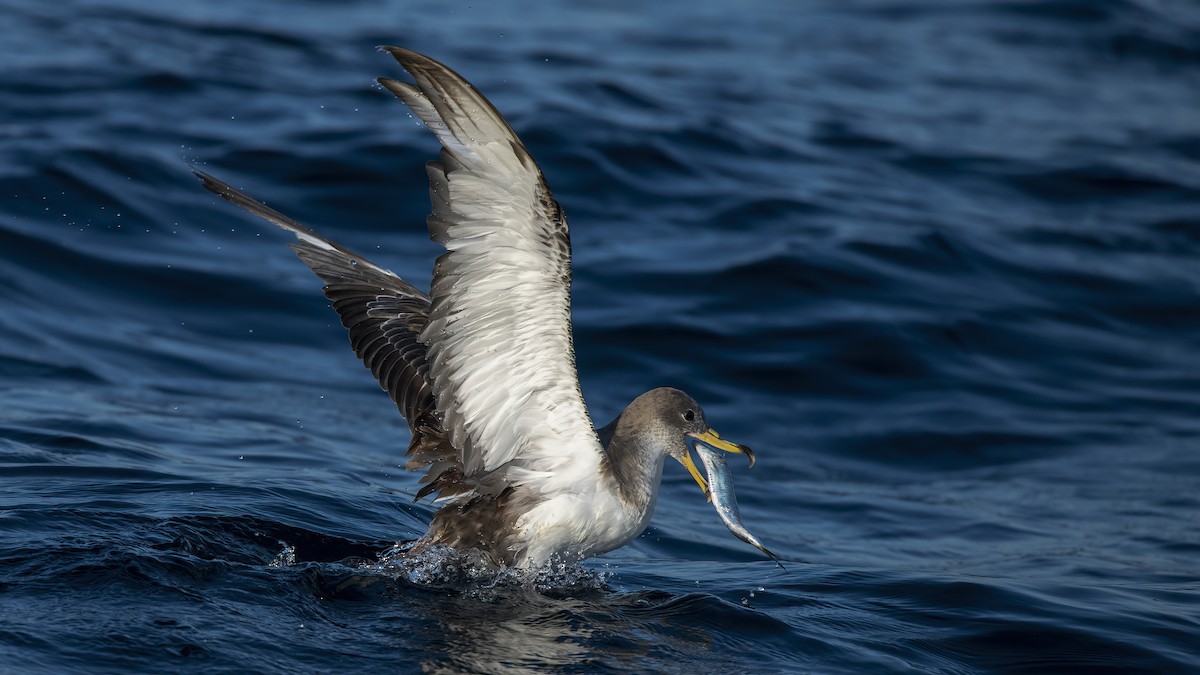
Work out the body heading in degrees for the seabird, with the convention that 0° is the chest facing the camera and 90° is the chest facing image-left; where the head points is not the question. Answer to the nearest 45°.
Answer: approximately 270°
